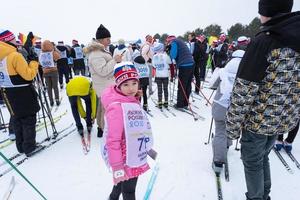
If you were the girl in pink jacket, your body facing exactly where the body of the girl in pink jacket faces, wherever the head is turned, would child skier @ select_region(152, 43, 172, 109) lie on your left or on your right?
on your left

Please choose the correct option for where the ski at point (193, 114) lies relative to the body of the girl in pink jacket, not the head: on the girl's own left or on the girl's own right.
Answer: on the girl's own left

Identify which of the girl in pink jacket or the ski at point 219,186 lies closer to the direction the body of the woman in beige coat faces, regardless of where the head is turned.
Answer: the ski

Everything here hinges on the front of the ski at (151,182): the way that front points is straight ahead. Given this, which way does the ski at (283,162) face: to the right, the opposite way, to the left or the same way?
the opposite way
